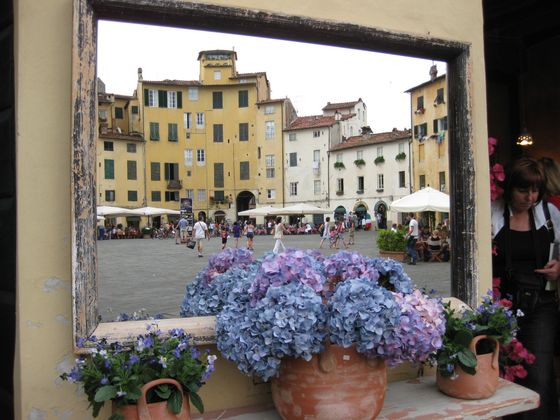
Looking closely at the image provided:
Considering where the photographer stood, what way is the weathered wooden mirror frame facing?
facing the viewer and to the right of the viewer

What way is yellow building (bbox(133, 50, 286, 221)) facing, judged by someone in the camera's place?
facing the viewer

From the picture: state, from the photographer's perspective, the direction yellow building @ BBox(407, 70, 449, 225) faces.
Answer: facing the viewer and to the left of the viewer

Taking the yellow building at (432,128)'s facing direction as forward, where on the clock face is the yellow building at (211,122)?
the yellow building at (211,122) is roughly at 2 o'clock from the yellow building at (432,128).

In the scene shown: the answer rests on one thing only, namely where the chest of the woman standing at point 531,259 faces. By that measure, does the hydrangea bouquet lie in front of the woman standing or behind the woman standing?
in front

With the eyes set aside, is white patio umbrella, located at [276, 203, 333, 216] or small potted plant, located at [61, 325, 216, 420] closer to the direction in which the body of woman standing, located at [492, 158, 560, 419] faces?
the small potted plant

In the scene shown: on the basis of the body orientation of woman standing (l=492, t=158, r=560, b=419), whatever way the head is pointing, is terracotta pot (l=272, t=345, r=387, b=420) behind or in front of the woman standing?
in front

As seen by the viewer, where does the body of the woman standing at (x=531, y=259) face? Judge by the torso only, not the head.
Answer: toward the camera

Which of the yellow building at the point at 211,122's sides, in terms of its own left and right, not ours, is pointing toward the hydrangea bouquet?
front

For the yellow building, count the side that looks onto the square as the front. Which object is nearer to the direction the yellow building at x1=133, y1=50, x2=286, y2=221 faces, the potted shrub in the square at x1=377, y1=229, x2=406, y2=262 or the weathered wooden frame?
the weathered wooden frame

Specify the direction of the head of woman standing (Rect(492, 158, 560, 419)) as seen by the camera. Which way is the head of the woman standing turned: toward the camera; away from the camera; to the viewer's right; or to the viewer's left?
toward the camera

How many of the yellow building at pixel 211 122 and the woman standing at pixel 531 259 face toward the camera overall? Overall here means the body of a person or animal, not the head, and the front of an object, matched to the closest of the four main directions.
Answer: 2

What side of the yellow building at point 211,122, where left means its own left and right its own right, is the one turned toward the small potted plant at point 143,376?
front
